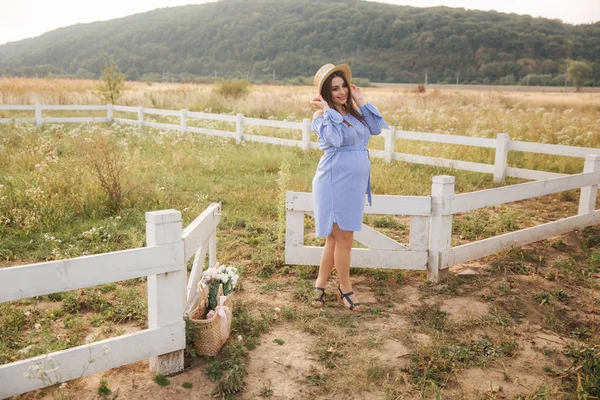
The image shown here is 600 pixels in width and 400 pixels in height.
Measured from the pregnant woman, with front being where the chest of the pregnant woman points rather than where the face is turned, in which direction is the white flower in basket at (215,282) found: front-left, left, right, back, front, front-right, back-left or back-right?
right

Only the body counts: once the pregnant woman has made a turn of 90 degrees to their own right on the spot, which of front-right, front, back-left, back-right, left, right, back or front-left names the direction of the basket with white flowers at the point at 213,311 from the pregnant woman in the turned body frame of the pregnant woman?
front

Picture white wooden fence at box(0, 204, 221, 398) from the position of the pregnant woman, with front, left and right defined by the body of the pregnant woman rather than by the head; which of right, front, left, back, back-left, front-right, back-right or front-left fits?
right

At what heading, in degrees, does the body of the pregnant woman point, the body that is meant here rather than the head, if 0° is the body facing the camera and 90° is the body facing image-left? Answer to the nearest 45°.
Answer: approximately 315°

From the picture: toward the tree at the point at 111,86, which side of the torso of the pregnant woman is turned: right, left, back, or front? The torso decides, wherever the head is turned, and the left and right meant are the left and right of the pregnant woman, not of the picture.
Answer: back

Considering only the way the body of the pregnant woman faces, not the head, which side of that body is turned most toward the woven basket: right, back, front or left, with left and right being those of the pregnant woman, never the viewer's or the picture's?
right

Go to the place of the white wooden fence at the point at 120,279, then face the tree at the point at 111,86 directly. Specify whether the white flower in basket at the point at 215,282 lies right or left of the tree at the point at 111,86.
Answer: right
